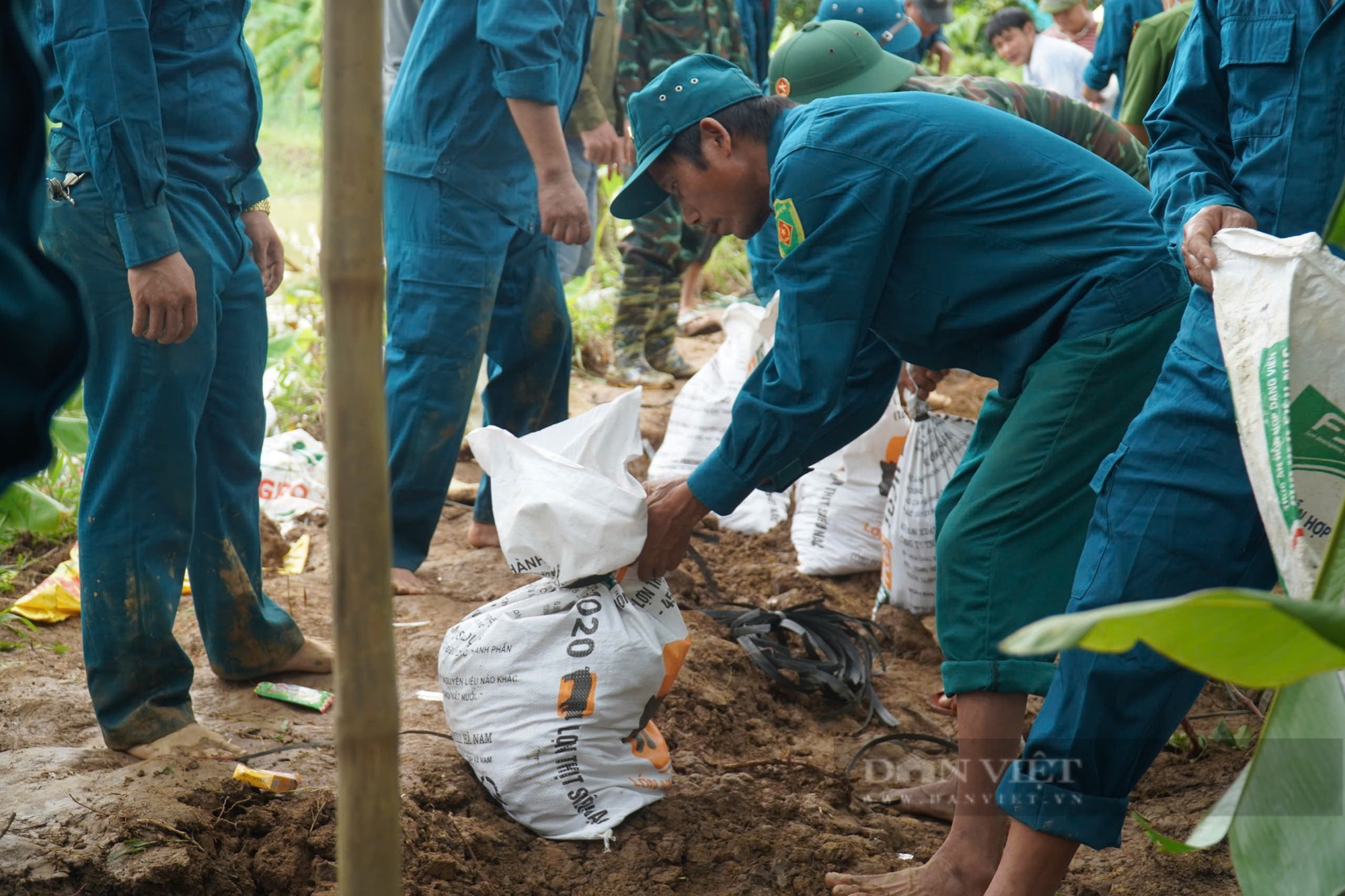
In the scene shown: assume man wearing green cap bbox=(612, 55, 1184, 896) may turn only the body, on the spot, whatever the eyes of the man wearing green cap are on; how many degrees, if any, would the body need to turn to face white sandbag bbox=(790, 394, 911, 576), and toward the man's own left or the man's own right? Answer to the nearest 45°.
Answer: approximately 90° to the man's own right

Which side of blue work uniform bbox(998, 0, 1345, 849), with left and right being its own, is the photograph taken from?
front

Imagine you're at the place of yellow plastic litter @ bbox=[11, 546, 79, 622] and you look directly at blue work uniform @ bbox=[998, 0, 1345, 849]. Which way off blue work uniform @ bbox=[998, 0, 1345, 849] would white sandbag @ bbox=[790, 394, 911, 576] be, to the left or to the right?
left

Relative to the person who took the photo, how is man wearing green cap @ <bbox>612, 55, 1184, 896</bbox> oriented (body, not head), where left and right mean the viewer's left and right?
facing to the left of the viewer

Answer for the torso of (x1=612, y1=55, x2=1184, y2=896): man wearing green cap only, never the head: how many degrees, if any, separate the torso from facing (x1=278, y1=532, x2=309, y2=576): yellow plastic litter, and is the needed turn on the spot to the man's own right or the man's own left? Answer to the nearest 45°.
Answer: approximately 45° to the man's own right

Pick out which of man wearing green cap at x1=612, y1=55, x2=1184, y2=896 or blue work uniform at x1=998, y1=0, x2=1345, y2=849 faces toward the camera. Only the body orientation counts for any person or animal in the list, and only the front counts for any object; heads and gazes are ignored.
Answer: the blue work uniform

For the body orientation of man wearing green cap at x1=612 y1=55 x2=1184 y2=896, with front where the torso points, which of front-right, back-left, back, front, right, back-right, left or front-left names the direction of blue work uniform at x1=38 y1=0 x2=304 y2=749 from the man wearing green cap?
front

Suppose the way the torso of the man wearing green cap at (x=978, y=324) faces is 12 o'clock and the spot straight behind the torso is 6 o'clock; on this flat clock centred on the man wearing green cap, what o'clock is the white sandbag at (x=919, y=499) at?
The white sandbag is roughly at 3 o'clock from the man wearing green cap.
